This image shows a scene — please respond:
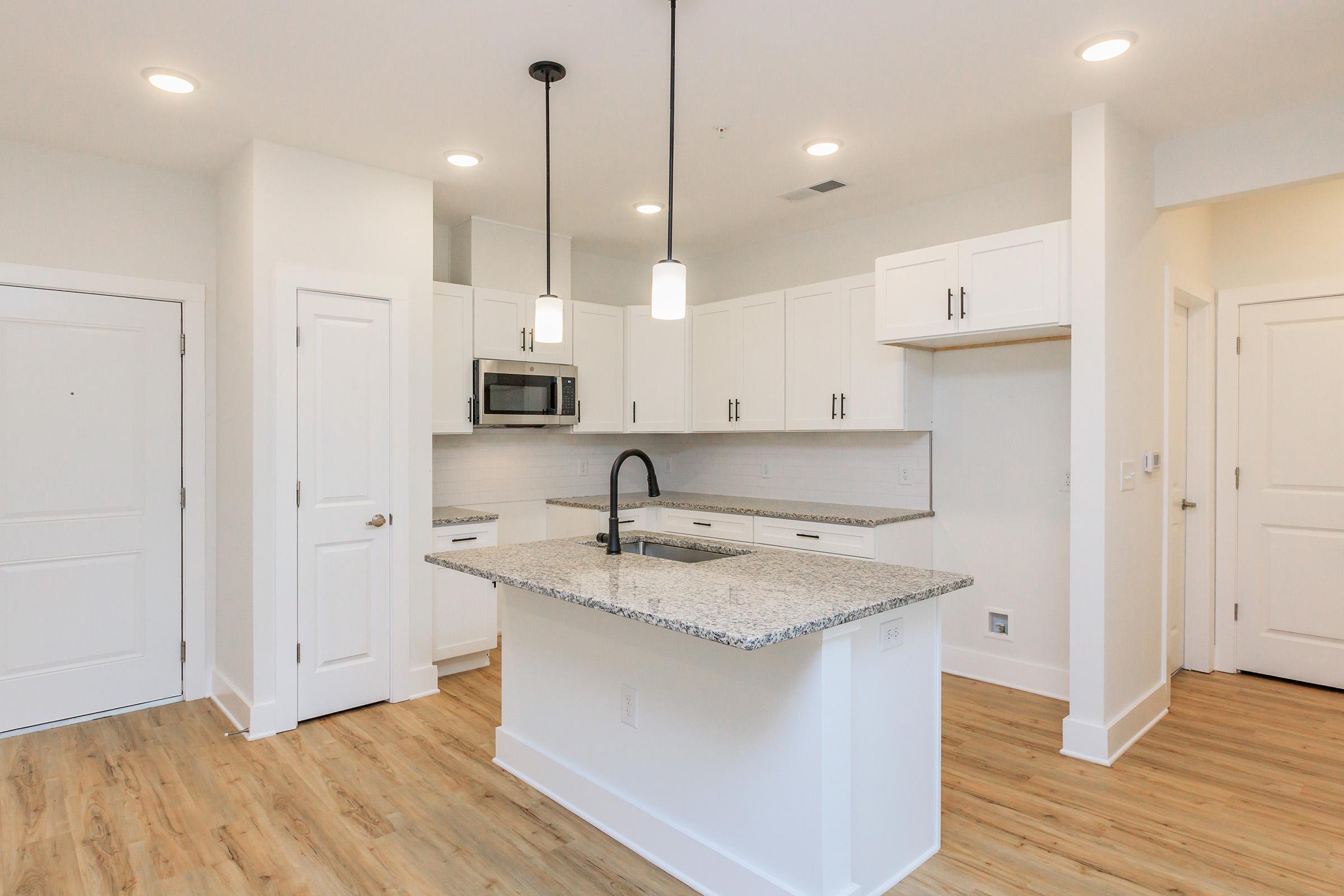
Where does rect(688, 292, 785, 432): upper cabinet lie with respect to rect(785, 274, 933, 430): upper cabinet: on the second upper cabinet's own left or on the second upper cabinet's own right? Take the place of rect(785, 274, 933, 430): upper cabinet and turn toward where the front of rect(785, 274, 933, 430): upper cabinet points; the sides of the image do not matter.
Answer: on the second upper cabinet's own right

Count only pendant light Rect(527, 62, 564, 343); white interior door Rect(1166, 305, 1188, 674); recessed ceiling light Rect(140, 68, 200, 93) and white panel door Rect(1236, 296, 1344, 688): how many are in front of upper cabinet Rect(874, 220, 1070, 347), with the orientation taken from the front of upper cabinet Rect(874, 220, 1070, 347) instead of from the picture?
2

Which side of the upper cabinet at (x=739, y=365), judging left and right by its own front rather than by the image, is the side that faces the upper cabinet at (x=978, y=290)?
left

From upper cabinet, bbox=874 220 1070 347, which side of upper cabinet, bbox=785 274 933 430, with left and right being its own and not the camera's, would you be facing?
left

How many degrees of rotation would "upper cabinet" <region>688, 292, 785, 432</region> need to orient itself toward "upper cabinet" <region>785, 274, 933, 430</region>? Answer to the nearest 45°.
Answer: approximately 90° to its left

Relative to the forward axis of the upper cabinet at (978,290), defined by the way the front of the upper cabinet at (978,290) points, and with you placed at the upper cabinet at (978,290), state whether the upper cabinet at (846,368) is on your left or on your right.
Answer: on your right
